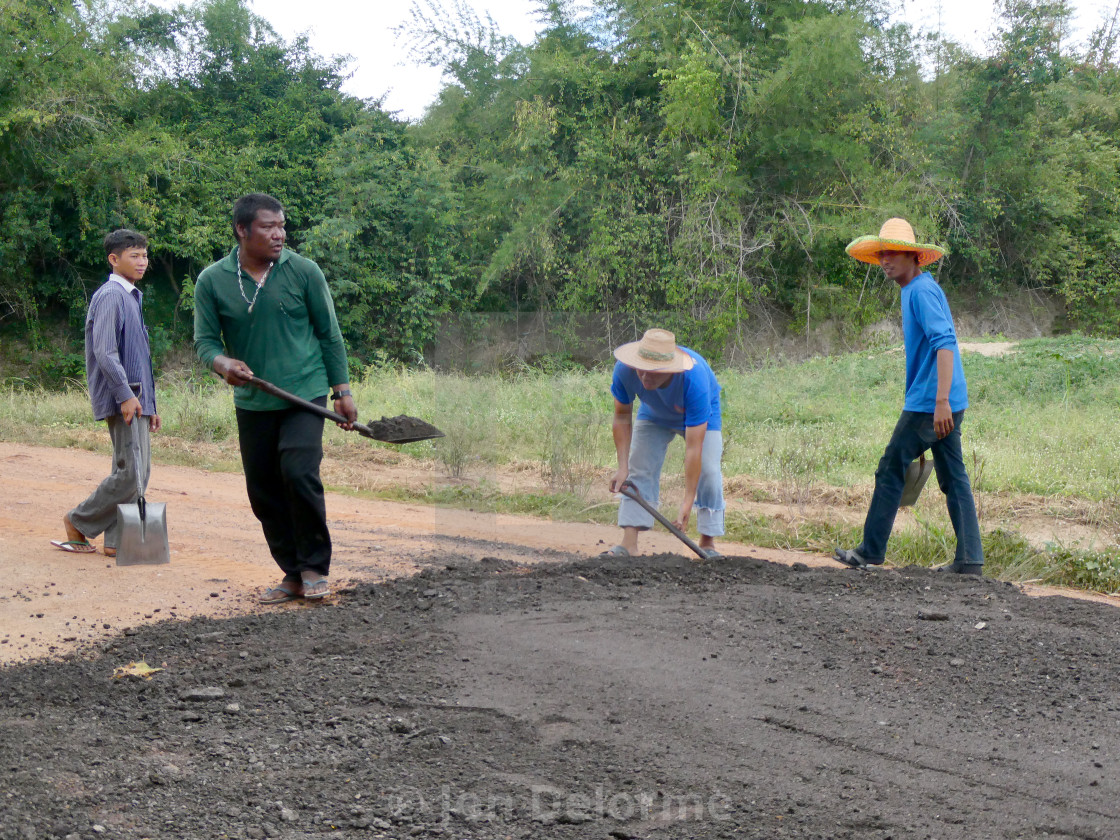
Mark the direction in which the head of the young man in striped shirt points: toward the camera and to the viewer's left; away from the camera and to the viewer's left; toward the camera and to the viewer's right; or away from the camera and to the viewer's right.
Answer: toward the camera and to the viewer's right

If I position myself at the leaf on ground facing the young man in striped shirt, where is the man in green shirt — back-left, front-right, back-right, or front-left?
front-right

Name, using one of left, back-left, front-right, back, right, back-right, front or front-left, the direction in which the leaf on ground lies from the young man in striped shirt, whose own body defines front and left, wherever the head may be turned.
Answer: right

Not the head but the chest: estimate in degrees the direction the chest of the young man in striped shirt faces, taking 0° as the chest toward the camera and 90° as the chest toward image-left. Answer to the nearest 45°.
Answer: approximately 270°

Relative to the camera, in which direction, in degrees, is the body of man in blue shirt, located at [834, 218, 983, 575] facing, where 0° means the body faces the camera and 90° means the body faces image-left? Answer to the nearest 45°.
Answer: approximately 90°

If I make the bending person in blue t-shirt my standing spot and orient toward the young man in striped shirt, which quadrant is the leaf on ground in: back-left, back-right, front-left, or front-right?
front-left

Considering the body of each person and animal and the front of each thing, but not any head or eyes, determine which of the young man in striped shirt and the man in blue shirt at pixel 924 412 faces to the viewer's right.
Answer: the young man in striped shirt

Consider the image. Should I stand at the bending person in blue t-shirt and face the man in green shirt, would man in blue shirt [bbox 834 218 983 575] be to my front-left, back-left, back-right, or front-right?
back-left

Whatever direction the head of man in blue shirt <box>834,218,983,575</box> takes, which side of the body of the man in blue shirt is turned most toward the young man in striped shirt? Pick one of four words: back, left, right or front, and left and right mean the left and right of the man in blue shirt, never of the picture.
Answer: front

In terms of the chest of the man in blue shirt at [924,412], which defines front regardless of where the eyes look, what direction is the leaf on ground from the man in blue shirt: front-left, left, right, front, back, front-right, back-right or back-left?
front-left

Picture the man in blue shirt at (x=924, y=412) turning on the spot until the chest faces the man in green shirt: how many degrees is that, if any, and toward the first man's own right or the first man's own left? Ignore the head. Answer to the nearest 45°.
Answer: approximately 45° to the first man's own left

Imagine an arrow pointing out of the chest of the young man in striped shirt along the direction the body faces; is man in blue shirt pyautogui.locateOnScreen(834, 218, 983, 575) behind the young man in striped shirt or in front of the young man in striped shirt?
in front

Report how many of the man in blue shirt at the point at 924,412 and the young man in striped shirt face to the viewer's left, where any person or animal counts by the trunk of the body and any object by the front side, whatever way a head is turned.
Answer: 1
